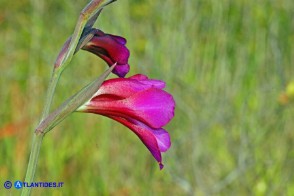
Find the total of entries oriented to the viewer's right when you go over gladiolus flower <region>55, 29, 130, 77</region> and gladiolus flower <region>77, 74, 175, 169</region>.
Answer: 2

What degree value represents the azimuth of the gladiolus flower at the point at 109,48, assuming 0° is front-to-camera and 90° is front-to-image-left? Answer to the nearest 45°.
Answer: approximately 270°

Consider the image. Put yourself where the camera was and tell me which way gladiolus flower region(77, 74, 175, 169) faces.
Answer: facing to the right of the viewer
